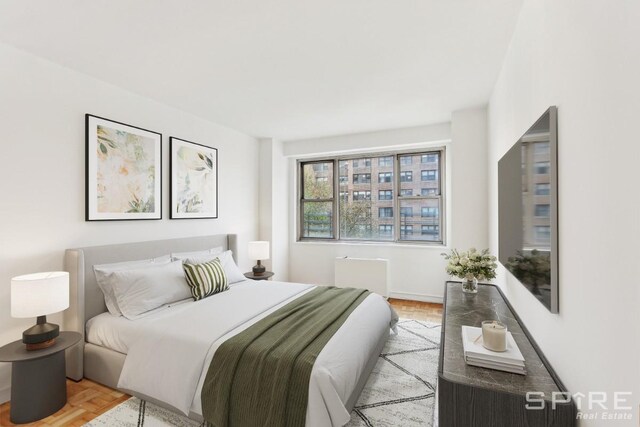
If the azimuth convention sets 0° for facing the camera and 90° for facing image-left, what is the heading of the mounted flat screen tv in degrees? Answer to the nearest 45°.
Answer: approximately 90°

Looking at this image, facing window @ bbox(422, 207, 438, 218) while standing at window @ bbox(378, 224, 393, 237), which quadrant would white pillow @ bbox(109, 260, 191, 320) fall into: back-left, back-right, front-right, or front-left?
back-right

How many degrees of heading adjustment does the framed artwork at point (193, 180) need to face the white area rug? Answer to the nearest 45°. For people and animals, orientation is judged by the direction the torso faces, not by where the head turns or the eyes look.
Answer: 0° — it already faces it

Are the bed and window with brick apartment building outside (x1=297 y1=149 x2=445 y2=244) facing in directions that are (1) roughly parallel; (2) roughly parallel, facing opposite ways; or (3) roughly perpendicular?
roughly perpendicular

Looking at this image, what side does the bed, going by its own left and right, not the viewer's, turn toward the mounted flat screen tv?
front

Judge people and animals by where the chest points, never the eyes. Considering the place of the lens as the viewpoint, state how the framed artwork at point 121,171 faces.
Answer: facing the viewer and to the right of the viewer

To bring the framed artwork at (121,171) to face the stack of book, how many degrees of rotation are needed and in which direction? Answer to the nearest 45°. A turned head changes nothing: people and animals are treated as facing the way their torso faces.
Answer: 0° — it already faces it
